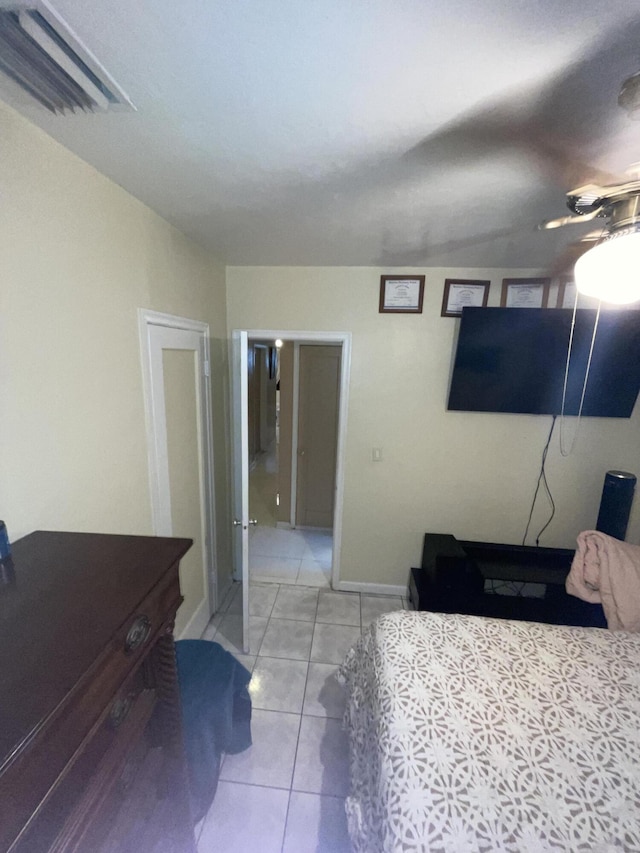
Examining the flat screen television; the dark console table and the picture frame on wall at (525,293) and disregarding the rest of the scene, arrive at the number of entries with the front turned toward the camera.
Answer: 3

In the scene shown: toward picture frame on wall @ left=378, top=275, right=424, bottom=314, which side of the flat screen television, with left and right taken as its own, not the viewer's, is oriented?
right

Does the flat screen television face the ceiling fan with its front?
yes

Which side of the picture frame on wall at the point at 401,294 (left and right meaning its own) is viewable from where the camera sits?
front

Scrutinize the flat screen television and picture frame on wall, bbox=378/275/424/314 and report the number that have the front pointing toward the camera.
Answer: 2

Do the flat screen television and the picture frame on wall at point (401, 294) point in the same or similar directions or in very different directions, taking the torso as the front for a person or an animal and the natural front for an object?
same or similar directions

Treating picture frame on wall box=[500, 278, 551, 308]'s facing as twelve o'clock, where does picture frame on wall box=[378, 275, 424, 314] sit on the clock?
picture frame on wall box=[378, 275, 424, 314] is roughly at 2 o'clock from picture frame on wall box=[500, 278, 551, 308].

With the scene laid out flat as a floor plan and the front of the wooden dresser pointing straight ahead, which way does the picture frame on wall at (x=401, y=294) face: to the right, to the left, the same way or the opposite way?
to the right

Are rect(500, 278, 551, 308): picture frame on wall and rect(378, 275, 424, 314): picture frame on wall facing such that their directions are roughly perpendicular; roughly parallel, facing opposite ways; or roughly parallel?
roughly parallel

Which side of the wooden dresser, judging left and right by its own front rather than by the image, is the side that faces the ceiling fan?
front

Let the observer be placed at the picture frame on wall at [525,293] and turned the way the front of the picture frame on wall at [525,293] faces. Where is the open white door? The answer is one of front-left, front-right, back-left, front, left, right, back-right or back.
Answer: front-right

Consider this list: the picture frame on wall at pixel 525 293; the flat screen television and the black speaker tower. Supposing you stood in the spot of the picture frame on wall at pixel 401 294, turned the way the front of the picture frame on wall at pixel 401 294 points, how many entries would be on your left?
3

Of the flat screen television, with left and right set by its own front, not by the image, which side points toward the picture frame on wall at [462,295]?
right

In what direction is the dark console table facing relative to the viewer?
toward the camera

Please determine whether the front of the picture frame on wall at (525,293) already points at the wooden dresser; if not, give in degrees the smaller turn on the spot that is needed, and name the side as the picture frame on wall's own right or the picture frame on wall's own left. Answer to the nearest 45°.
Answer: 0° — it already faces it

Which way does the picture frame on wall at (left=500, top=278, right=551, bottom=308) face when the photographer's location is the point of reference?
facing the viewer

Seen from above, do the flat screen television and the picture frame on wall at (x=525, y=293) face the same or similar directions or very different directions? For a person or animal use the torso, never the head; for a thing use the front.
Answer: same or similar directions
